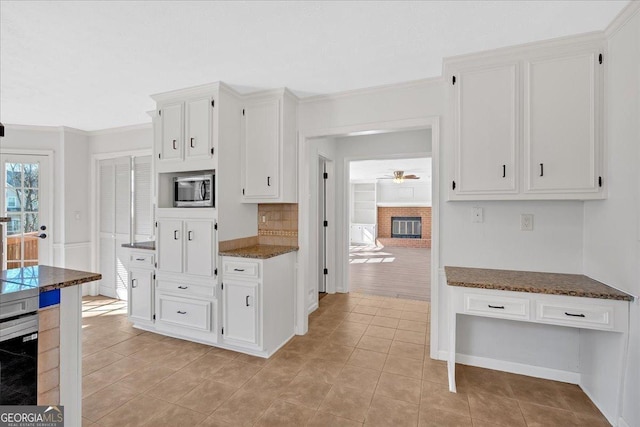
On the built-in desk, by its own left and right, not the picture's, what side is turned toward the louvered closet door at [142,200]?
right

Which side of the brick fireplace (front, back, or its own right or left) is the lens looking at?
front

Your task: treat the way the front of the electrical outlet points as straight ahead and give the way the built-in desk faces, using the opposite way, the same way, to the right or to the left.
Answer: the same way

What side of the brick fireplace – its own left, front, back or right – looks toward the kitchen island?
front

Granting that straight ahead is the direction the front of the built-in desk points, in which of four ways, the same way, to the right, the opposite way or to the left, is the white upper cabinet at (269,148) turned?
the same way

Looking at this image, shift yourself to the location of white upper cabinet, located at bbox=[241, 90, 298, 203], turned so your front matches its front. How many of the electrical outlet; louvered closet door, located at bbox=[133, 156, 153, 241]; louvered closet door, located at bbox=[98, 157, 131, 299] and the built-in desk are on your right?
2

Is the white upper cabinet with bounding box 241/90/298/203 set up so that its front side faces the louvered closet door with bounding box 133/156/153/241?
no

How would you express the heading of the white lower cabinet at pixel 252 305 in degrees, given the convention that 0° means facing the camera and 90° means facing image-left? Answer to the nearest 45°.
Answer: approximately 45°

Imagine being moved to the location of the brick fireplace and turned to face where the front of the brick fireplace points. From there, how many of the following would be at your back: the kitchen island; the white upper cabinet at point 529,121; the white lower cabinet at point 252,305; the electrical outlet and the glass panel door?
0

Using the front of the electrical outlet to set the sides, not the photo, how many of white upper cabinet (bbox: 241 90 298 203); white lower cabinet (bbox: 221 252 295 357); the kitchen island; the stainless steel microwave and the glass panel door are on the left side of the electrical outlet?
0

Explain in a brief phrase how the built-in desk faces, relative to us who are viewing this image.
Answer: facing the viewer

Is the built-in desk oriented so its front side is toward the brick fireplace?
no

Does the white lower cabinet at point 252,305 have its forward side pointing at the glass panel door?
no

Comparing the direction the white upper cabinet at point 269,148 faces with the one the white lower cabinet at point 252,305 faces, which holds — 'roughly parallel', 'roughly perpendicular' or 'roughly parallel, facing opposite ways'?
roughly parallel

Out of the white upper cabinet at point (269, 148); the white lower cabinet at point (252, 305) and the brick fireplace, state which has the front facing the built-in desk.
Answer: the brick fireplace

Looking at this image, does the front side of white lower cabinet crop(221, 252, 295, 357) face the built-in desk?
no

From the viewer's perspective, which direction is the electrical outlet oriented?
toward the camera
